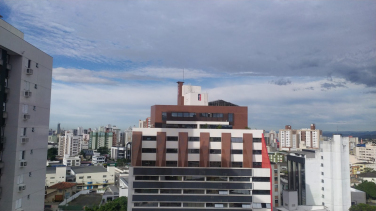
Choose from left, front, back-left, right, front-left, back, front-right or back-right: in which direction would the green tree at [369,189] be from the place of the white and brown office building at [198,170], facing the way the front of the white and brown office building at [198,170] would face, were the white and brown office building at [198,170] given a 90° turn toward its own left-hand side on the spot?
front-left

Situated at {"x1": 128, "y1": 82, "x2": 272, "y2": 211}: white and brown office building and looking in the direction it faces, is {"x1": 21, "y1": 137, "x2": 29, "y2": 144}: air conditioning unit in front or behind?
in front

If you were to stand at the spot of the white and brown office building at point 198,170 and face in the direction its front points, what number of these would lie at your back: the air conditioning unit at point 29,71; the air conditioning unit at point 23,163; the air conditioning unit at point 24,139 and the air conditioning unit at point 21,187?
0

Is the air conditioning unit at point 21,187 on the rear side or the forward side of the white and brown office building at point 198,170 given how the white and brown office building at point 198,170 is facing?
on the forward side

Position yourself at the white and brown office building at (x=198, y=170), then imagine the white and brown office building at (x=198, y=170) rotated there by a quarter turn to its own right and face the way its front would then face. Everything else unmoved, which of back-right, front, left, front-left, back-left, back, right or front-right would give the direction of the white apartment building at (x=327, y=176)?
back-right

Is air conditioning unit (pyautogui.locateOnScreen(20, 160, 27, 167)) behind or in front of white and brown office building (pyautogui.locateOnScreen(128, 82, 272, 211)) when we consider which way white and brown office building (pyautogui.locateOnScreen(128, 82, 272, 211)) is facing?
in front

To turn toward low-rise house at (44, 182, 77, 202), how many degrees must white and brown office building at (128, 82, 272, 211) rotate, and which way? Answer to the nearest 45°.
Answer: approximately 135° to its right

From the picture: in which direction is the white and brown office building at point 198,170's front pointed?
toward the camera

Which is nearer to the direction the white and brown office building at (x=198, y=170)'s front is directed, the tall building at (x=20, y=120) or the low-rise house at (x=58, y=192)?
the tall building
